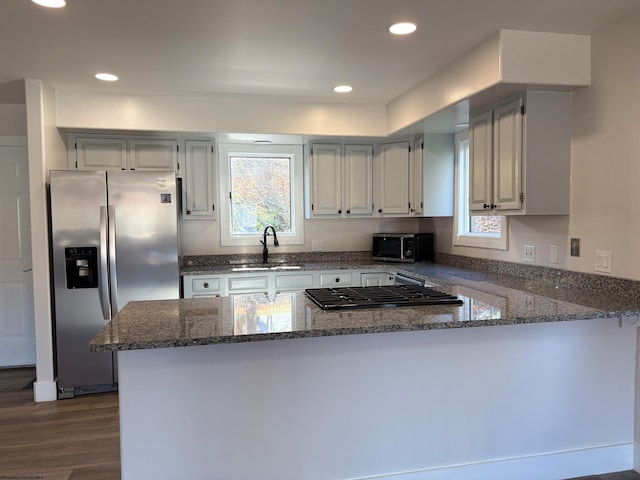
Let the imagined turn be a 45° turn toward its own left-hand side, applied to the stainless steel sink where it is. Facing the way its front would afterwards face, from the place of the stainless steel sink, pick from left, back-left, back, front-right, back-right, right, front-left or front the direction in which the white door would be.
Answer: back-right

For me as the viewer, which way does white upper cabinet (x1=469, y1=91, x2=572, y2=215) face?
facing the viewer and to the left of the viewer

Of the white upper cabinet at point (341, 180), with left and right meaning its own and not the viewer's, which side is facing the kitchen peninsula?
front

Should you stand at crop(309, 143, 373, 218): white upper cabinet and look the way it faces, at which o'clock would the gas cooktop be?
The gas cooktop is roughly at 12 o'clock from the white upper cabinet.

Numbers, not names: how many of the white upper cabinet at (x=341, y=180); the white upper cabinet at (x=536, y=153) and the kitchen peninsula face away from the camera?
1

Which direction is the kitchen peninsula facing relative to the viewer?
away from the camera

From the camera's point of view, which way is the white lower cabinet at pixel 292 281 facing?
toward the camera

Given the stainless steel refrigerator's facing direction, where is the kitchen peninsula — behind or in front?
in front

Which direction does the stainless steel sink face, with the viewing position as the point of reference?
facing the viewer

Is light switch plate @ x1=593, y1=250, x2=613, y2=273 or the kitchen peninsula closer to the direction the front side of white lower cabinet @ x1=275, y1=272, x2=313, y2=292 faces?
the kitchen peninsula

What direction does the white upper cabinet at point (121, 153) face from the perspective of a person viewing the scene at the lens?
facing the viewer

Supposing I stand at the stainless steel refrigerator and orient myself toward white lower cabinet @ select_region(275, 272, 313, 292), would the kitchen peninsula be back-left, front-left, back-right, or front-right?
front-right

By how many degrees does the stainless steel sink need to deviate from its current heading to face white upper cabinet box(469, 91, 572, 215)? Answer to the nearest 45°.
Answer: approximately 45° to its left

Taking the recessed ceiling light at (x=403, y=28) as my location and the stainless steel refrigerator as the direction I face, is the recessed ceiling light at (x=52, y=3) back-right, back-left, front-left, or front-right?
front-left
